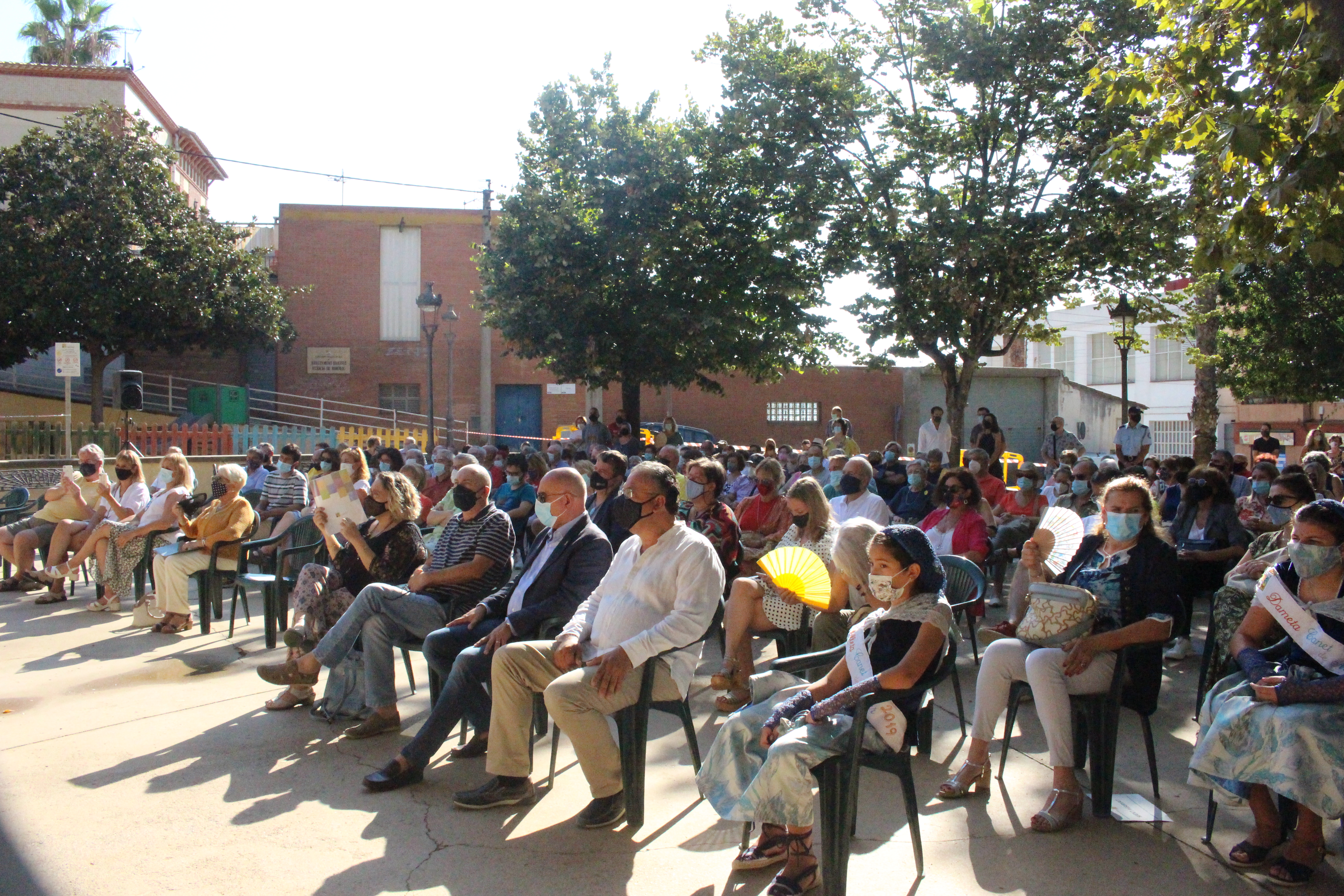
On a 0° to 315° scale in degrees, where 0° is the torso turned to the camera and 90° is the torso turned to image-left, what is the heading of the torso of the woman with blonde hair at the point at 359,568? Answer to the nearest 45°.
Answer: approximately 45°

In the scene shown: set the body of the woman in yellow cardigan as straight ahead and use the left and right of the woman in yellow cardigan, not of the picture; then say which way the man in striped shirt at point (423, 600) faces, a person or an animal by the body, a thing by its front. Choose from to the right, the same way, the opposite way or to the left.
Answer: the same way

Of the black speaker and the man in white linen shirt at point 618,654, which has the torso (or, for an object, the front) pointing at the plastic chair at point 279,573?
the black speaker

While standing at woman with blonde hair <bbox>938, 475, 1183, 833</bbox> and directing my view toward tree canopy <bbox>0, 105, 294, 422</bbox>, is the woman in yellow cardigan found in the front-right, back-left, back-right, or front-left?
front-left

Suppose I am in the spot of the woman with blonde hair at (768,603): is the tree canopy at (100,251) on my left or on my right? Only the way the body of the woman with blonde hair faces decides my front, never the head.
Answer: on my right

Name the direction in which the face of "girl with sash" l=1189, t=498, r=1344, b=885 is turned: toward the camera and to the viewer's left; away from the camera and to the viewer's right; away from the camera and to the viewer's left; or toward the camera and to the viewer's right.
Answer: toward the camera and to the viewer's left

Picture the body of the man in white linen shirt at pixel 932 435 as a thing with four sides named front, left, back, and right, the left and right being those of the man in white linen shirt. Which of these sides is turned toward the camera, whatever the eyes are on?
front

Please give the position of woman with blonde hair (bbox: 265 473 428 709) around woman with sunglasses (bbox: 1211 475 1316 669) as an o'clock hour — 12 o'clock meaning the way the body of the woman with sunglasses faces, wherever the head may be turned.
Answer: The woman with blonde hair is roughly at 1 o'clock from the woman with sunglasses.

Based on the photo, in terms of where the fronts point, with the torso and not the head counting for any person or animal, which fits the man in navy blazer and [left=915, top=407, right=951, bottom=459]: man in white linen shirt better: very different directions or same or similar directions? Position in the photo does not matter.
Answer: same or similar directions

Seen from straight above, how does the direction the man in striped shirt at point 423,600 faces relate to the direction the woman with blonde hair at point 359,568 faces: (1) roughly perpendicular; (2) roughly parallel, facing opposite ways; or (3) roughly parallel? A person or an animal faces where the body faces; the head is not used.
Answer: roughly parallel

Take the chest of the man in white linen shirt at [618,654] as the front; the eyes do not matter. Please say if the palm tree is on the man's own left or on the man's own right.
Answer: on the man's own right

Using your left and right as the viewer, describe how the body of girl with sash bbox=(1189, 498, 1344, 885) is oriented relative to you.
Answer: facing the viewer and to the left of the viewer

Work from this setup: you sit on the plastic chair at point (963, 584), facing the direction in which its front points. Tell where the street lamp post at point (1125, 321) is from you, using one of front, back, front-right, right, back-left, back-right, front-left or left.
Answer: back-right

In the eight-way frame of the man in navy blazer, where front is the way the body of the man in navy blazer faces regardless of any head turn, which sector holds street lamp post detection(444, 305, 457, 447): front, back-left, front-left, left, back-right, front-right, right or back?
back-right

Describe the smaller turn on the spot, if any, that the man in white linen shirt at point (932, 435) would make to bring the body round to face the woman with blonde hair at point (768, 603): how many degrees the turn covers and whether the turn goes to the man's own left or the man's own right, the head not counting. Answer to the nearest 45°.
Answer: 0° — they already face them

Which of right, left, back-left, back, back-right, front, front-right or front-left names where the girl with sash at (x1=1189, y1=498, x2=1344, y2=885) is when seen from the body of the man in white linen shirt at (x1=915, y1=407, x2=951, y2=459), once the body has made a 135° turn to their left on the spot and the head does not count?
back-right

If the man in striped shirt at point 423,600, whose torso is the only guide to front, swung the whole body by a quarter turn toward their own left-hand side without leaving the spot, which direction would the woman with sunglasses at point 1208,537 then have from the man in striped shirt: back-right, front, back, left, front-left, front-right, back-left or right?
front-left

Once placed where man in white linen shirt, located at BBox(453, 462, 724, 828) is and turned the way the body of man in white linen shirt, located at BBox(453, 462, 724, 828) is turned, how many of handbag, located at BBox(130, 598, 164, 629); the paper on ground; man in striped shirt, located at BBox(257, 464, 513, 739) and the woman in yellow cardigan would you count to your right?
3
